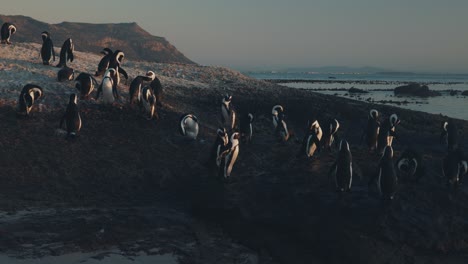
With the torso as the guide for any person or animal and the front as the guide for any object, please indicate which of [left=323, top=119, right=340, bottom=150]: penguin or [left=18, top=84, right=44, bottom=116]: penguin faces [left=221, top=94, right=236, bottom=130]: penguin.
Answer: [left=18, top=84, right=44, bottom=116]: penguin

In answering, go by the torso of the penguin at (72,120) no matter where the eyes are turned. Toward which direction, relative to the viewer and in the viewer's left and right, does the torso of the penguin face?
facing away from the viewer and to the right of the viewer

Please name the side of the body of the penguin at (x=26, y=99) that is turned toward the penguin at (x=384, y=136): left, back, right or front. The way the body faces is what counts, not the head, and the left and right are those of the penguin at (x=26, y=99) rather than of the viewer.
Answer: front

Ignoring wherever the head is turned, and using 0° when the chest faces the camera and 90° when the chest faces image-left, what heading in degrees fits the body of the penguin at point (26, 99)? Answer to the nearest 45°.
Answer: approximately 270°

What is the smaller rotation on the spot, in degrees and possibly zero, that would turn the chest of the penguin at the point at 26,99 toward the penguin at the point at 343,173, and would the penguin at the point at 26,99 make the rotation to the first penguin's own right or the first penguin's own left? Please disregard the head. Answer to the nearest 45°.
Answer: approximately 45° to the first penguin's own right

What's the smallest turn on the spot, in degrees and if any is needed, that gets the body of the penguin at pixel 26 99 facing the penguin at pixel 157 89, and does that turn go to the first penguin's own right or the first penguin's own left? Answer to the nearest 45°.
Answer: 0° — it already faces it

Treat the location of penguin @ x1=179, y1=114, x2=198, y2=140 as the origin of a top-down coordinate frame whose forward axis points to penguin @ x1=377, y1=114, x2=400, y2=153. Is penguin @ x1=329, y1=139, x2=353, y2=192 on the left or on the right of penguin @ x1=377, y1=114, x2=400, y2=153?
right
